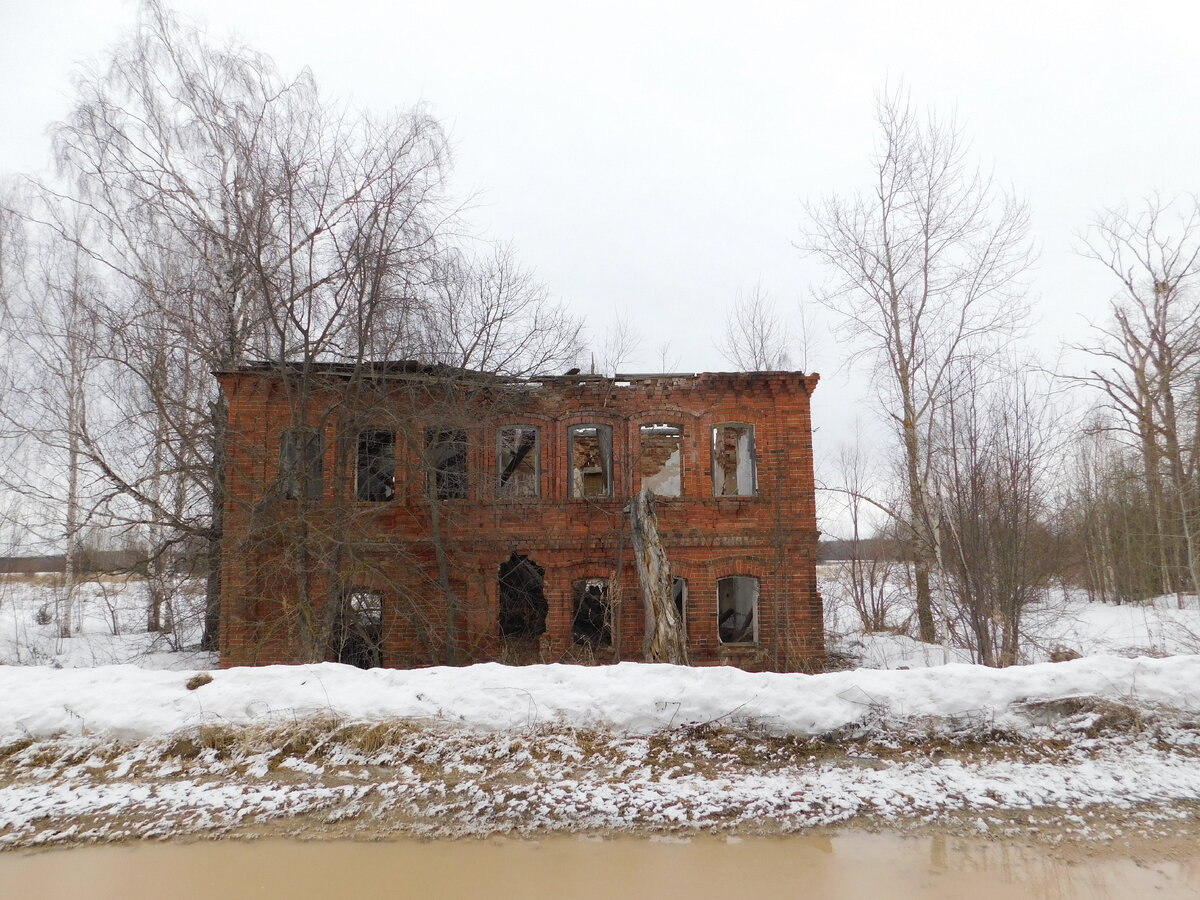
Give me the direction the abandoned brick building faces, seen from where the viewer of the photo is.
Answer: facing the viewer

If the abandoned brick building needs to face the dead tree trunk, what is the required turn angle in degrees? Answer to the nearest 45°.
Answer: approximately 45° to its left
